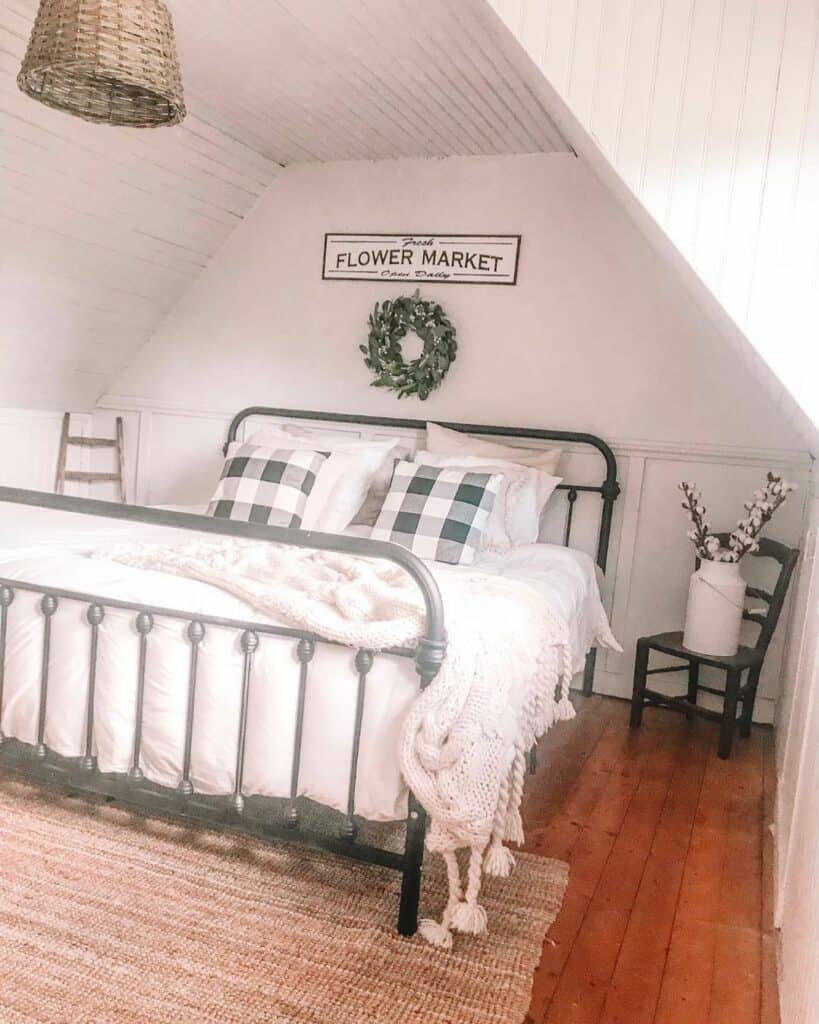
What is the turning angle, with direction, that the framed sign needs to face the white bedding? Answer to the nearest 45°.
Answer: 0° — it already faces it

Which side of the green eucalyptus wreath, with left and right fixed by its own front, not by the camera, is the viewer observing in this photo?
front

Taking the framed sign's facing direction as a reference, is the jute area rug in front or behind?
in front

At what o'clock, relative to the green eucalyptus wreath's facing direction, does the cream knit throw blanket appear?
The cream knit throw blanket is roughly at 12 o'clock from the green eucalyptus wreath.

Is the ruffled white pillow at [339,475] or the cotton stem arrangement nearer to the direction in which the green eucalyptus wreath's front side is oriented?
the ruffled white pillow

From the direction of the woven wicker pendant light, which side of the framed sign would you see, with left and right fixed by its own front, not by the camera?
front

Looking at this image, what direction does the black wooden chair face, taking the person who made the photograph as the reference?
facing the viewer and to the left of the viewer

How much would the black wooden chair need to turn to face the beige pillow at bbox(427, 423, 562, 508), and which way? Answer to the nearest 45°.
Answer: approximately 45° to its right

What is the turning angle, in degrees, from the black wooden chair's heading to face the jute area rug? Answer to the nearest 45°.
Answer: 0° — it already faces it

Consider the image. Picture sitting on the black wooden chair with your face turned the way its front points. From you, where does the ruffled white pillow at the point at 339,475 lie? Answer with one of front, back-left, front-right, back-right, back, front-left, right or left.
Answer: front-right
